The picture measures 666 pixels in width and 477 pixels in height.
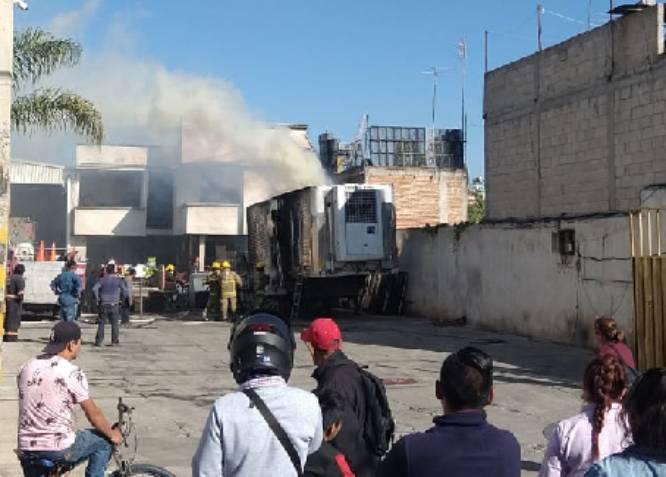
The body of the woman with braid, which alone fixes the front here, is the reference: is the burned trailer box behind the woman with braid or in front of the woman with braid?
in front

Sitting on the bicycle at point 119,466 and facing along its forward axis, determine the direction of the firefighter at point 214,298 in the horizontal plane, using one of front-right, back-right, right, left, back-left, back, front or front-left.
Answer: left

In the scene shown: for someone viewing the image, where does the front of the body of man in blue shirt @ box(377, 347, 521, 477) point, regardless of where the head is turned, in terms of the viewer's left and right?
facing away from the viewer

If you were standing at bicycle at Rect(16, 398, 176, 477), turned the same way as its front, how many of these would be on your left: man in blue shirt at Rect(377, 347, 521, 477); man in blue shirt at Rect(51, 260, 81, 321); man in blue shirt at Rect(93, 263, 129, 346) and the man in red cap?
2

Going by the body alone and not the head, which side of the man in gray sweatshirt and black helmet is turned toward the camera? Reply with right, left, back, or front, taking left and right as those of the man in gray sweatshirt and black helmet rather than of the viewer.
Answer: back

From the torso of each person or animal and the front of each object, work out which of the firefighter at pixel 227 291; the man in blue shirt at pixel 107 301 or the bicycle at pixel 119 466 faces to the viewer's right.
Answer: the bicycle

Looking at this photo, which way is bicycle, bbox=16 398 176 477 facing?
to the viewer's right

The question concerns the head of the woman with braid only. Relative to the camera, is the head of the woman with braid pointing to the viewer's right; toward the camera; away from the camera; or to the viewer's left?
away from the camera

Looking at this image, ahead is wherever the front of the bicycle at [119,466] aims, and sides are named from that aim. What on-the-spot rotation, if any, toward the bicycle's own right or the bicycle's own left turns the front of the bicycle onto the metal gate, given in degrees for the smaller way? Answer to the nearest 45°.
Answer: approximately 45° to the bicycle's own left

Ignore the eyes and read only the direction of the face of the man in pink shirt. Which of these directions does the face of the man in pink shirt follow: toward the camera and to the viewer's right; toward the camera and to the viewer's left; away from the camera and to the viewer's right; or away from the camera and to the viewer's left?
away from the camera and to the viewer's right

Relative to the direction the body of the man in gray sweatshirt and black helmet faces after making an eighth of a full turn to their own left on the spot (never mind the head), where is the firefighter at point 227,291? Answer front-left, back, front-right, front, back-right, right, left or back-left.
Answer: front-right

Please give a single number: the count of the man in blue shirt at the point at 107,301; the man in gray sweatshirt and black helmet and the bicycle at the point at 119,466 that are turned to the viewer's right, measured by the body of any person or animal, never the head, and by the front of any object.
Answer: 1

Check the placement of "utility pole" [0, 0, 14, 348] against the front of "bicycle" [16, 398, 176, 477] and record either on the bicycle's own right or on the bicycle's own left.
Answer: on the bicycle's own left

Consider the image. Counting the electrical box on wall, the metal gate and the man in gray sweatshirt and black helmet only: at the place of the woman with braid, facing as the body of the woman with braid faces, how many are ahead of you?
2

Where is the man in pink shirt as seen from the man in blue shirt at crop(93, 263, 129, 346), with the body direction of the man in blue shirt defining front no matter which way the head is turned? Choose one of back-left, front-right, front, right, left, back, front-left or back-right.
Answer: back

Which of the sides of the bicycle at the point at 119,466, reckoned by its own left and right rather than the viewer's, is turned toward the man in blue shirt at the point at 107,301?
left

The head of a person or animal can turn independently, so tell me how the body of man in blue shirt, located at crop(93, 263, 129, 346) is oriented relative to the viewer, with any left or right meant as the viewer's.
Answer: facing away from the viewer
